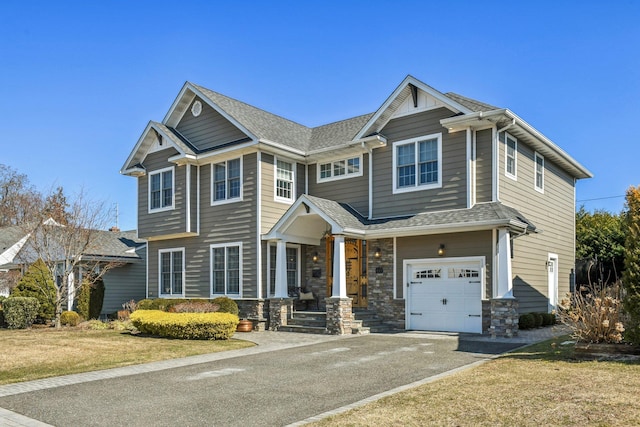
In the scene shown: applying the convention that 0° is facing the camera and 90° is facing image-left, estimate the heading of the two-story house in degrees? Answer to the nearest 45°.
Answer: approximately 45°

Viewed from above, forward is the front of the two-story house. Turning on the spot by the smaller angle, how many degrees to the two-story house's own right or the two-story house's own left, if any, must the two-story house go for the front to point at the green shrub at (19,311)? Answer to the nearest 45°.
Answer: approximately 45° to the two-story house's own right

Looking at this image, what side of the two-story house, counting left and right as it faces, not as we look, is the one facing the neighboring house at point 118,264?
right

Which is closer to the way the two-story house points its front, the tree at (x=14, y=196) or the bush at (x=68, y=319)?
the bush

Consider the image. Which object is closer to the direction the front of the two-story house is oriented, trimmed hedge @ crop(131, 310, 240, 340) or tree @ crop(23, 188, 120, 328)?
the trimmed hedge

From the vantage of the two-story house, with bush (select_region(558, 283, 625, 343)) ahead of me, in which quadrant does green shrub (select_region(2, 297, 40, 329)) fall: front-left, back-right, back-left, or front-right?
back-right

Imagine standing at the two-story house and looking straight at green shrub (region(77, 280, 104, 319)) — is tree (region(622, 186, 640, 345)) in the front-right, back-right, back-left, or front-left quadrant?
back-left
